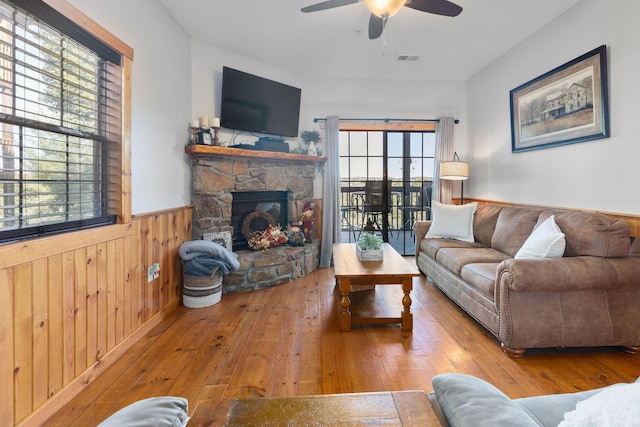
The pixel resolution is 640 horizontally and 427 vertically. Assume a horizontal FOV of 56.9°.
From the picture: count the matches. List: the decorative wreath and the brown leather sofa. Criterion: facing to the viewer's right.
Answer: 0

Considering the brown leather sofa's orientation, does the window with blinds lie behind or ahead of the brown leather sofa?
ahead

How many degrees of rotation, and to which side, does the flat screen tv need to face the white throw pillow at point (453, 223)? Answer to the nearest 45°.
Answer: approximately 45° to its left

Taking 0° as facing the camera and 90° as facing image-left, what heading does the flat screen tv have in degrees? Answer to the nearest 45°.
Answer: approximately 315°

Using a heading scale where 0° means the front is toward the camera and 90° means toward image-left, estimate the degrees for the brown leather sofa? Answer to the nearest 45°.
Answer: approximately 45°

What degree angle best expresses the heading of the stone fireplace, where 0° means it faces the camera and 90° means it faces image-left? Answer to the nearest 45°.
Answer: approximately 315°

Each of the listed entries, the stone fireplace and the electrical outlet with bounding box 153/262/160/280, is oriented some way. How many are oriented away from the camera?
0

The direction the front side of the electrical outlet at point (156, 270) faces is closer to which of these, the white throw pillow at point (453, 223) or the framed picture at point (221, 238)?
the white throw pillow

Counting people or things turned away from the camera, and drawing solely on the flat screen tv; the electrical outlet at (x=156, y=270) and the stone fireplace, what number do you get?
0

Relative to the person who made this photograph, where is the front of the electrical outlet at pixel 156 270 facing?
facing the viewer and to the right of the viewer

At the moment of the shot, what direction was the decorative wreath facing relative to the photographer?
facing the viewer

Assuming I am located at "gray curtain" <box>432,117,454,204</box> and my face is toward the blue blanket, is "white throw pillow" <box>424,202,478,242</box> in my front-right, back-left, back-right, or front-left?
front-left
